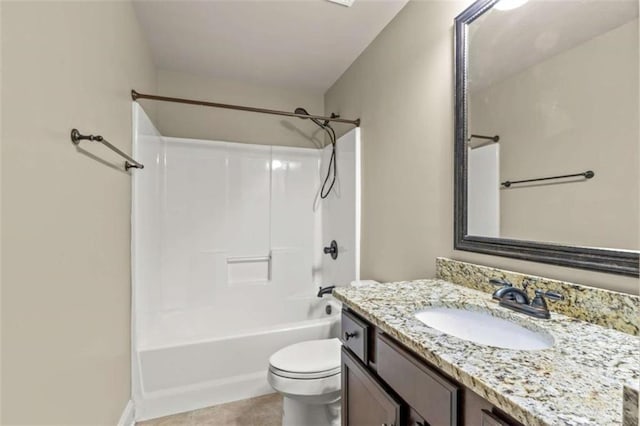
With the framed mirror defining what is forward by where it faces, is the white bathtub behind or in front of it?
in front

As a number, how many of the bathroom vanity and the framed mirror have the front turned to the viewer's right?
0

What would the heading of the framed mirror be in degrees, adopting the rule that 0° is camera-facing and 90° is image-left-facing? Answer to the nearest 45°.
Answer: approximately 45°

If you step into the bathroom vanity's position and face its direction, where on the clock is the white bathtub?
The white bathtub is roughly at 2 o'clock from the bathroom vanity.

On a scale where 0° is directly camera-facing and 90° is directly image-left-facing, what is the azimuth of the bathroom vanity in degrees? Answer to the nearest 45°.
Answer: approximately 45°
